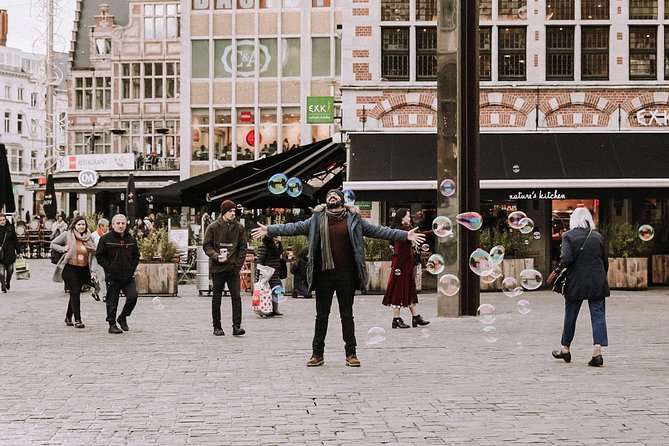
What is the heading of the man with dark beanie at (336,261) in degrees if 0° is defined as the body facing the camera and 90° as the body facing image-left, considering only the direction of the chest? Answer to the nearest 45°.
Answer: approximately 0°

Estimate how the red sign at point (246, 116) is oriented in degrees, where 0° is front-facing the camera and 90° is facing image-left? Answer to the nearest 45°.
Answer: approximately 0°

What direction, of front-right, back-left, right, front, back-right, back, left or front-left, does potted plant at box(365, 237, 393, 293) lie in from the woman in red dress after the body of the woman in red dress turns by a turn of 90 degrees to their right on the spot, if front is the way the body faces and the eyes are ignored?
back

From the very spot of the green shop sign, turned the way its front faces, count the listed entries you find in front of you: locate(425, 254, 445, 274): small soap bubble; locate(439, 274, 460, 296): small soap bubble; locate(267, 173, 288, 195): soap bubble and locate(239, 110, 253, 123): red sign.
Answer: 3

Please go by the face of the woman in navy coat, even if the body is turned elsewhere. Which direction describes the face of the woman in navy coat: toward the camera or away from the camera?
away from the camera

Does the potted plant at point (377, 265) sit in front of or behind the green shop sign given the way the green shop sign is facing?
in front

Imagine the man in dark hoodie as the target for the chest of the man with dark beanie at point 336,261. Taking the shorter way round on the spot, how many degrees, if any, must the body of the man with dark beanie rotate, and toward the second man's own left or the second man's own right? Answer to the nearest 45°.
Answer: approximately 135° to the second man's own right

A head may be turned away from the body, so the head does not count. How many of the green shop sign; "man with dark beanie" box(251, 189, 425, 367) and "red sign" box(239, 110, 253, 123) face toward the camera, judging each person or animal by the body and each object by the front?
3
